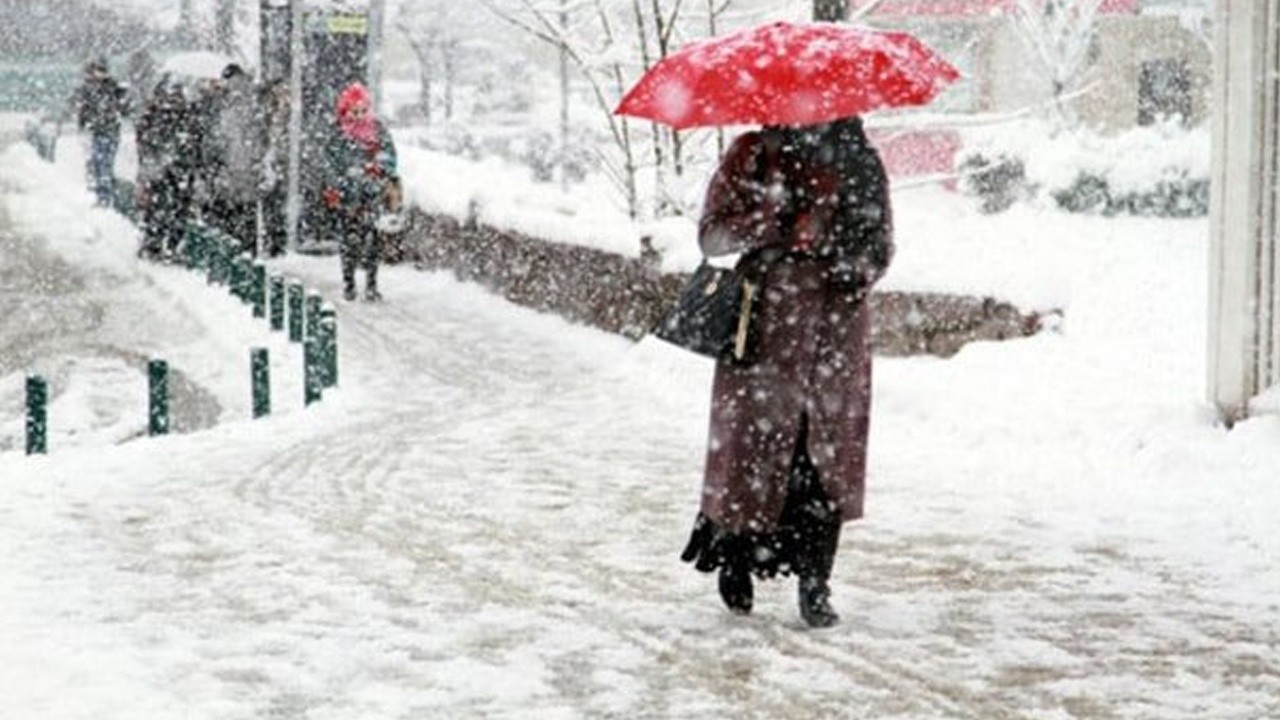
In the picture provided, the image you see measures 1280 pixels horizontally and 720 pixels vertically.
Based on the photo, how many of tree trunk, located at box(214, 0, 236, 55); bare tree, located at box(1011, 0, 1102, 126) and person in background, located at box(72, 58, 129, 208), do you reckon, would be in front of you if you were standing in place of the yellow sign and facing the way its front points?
0

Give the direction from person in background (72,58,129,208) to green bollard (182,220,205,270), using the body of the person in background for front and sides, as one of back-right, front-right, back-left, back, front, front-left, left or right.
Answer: front

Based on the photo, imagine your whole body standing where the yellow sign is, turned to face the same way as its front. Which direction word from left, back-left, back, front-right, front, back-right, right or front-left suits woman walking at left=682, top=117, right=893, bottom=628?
front

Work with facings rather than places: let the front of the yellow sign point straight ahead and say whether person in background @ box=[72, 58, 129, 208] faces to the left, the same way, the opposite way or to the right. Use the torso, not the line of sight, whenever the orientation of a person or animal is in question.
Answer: the same way

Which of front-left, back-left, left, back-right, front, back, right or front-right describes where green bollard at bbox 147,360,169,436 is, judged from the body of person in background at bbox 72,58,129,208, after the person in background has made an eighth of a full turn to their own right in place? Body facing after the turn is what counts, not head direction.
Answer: front-left

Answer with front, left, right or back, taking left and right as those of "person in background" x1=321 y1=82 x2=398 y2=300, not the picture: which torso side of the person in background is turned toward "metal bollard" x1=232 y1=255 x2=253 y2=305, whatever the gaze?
right

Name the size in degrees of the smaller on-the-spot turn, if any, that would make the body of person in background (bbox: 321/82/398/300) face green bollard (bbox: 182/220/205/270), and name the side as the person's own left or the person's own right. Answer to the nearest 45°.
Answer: approximately 135° to the person's own right

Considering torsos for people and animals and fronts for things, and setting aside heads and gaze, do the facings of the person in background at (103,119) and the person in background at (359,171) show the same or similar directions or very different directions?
same or similar directions

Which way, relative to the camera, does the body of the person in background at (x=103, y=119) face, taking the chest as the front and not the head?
toward the camera

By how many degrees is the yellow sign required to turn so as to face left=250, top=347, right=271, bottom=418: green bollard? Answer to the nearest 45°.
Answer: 0° — it already faces it

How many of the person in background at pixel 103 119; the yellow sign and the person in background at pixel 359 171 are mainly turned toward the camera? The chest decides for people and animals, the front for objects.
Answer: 3

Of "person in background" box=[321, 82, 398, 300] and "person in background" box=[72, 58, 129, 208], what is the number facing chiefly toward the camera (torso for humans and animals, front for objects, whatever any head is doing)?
2

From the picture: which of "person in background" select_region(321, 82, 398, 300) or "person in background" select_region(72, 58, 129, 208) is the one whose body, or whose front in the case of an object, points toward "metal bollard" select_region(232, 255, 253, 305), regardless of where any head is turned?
"person in background" select_region(72, 58, 129, 208)

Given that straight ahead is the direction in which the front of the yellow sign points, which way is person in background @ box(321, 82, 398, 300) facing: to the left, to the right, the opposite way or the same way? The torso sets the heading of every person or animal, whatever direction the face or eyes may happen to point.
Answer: the same way

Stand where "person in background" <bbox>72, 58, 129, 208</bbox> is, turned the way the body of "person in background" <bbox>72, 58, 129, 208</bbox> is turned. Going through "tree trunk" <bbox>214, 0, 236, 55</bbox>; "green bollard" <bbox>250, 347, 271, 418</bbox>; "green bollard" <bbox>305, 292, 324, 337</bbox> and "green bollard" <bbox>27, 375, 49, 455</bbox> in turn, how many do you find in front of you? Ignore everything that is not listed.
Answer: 3

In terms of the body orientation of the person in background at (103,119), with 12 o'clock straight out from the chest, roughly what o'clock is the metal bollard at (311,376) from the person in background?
The metal bollard is roughly at 12 o'clock from the person in background.

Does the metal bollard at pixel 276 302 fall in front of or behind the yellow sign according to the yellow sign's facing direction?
in front

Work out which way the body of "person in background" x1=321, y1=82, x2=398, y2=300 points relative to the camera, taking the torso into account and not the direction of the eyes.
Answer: toward the camera

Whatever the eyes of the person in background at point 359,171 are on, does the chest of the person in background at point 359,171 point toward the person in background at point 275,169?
no
